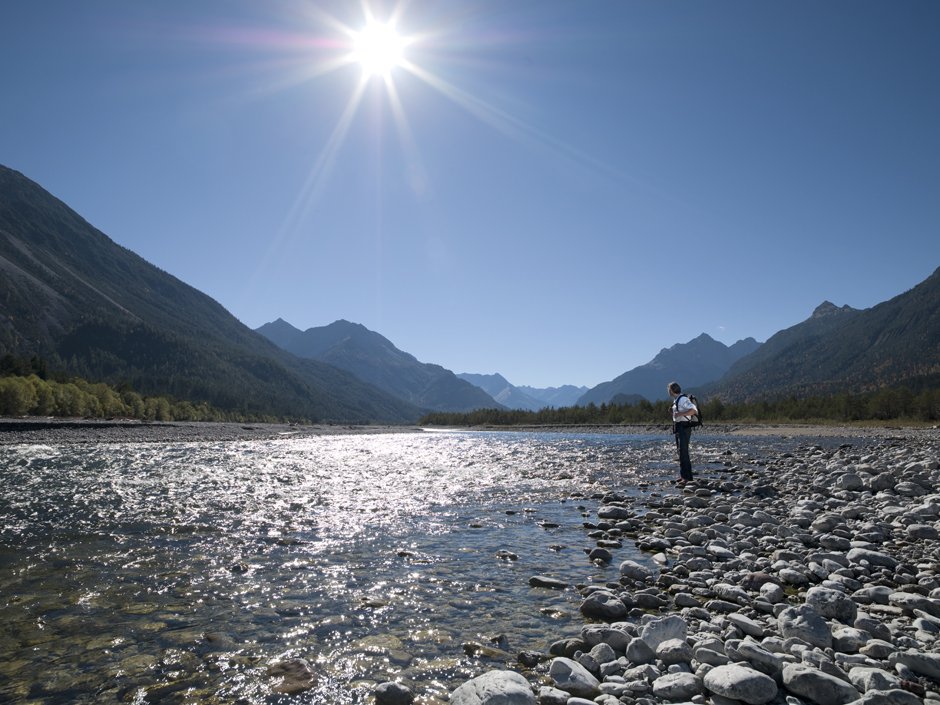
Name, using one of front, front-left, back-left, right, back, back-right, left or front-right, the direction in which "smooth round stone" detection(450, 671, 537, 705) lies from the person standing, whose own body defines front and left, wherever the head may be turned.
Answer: left

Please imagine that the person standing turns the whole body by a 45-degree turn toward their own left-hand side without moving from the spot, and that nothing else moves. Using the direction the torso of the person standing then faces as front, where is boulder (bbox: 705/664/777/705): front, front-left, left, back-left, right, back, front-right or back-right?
front-left

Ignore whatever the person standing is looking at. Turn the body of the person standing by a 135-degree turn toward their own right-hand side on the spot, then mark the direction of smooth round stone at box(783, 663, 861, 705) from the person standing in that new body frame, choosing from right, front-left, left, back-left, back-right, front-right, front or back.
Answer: back-right

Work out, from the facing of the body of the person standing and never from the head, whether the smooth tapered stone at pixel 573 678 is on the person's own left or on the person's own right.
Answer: on the person's own left

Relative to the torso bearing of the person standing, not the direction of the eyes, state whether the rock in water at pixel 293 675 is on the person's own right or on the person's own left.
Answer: on the person's own left

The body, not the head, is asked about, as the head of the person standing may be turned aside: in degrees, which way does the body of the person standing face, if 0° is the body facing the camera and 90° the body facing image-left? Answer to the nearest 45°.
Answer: approximately 90°

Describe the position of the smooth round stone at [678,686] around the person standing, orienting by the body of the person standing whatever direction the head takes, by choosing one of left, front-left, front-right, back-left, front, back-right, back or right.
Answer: left

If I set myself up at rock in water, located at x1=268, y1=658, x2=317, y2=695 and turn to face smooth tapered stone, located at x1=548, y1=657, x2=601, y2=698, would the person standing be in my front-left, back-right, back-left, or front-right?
front-left
